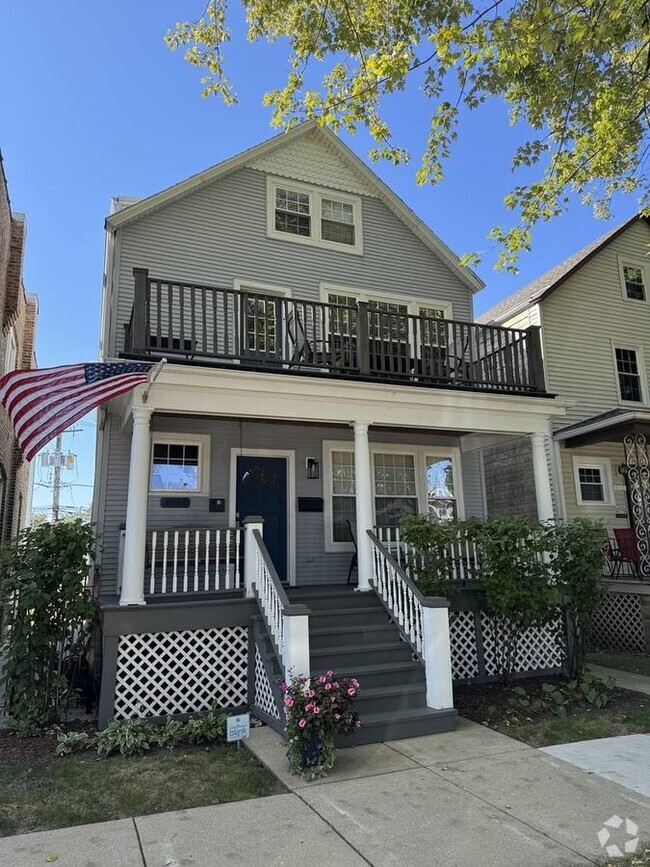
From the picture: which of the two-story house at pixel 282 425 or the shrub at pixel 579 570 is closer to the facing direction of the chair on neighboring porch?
the shrub

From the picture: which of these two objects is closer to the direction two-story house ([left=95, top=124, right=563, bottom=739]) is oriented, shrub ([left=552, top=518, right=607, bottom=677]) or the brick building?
the shrub

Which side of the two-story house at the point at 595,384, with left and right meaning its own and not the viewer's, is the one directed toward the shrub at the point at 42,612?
right

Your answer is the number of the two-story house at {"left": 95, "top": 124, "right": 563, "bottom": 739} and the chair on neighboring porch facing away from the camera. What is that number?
0

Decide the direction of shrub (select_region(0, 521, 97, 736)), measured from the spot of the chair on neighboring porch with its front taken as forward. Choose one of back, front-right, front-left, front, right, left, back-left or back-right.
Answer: right

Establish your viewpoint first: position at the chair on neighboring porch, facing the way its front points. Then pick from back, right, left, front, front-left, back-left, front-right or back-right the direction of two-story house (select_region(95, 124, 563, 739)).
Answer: right

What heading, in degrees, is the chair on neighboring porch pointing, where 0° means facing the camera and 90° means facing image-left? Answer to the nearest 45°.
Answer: approximately 315°

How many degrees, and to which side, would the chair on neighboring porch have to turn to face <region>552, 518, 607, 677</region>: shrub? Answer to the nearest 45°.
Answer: approximately 45° to its right

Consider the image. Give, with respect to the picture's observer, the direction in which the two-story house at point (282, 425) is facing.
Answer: facing the viewer and to the right of the viewer

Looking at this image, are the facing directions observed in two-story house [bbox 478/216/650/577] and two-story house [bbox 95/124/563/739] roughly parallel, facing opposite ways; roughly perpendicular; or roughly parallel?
roughly parallel

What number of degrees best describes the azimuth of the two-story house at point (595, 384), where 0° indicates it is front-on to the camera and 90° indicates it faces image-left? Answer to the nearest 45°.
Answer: approximately 315°

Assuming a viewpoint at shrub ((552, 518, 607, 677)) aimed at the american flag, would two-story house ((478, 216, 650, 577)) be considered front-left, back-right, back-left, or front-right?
back-right

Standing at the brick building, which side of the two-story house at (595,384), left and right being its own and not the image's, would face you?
right
